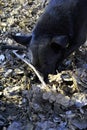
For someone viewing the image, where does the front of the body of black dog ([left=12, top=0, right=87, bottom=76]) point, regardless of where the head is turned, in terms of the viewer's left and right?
facing the viewer and to the left of the viewer
